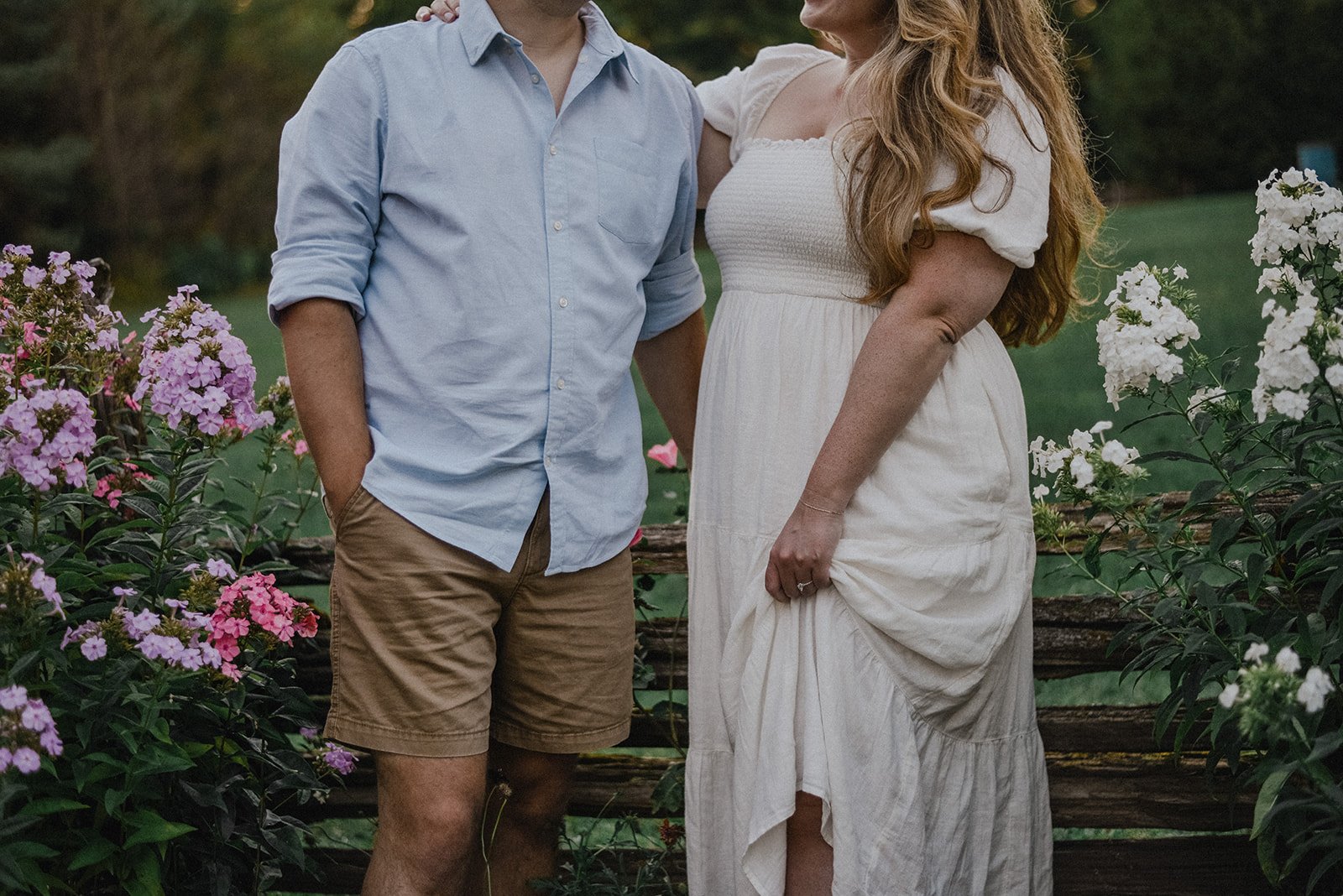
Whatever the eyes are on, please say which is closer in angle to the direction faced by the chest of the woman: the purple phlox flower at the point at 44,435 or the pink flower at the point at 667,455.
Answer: the purple phlox flower

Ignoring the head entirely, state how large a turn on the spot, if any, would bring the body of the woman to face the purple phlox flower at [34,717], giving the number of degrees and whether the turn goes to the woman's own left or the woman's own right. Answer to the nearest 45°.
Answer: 0° — they already face it

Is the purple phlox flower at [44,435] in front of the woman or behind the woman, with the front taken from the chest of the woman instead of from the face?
in front

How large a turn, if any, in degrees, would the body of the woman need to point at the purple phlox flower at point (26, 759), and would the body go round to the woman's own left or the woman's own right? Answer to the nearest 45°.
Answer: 0° — they already face it

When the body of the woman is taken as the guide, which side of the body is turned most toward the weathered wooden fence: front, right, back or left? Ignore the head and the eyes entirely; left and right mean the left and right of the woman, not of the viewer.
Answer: back

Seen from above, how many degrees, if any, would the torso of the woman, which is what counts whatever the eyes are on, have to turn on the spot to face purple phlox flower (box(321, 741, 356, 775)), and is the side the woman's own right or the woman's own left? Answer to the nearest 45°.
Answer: approximately 45° to the woman's own right

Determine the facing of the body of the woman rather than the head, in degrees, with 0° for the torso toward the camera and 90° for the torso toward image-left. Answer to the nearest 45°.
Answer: approximately 45°

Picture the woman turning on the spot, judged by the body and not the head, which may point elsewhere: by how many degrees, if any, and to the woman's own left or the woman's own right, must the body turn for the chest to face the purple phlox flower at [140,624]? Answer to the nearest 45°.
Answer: approximately 45° to the woman's own right

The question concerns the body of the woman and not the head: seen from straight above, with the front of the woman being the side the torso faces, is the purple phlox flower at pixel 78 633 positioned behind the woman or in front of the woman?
in front
